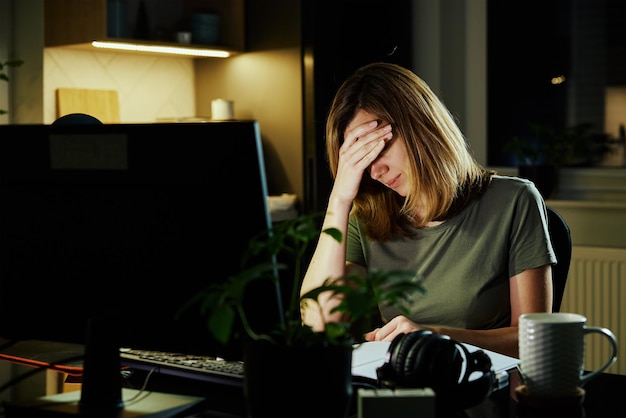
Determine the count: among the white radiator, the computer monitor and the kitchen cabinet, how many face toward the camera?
2

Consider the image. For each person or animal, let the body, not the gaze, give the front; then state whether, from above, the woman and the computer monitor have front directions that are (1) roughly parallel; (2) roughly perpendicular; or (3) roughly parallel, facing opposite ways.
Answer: roughly parallel, facing opposite ways

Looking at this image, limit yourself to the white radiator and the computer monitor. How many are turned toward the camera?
1

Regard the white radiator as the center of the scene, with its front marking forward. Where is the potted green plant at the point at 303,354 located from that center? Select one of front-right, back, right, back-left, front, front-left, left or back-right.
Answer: front

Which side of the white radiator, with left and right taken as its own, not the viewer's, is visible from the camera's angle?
front

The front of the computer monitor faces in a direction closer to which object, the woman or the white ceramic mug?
the woman

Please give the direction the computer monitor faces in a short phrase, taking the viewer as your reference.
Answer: facing away from the viewer and to the right of the viewer

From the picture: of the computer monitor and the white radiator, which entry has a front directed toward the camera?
the white radiator

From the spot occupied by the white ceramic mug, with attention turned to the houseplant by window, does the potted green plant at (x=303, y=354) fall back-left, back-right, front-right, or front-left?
back-left

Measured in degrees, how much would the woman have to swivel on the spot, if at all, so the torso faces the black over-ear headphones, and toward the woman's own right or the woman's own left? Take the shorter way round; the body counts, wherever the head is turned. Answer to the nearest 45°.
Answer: approximately 45° to the woman's own left

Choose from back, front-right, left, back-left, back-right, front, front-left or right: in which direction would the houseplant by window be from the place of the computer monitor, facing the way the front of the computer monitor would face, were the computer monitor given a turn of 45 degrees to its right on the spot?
front-left

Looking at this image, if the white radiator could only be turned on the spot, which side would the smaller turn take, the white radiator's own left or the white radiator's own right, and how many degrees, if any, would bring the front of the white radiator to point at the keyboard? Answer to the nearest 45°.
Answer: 0° — it already faces it

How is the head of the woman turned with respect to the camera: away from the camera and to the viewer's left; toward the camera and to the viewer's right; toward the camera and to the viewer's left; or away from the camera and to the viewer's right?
toward the camera and to the viewer's left

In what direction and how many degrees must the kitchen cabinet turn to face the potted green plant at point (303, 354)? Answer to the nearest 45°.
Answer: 0° — it already faces it

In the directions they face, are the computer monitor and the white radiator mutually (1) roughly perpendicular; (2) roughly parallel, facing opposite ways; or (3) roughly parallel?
roughly parallel, facing opposite ways

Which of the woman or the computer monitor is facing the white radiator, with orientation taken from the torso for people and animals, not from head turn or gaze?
the computer monitor

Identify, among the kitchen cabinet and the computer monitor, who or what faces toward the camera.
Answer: the kitchen cabinet
